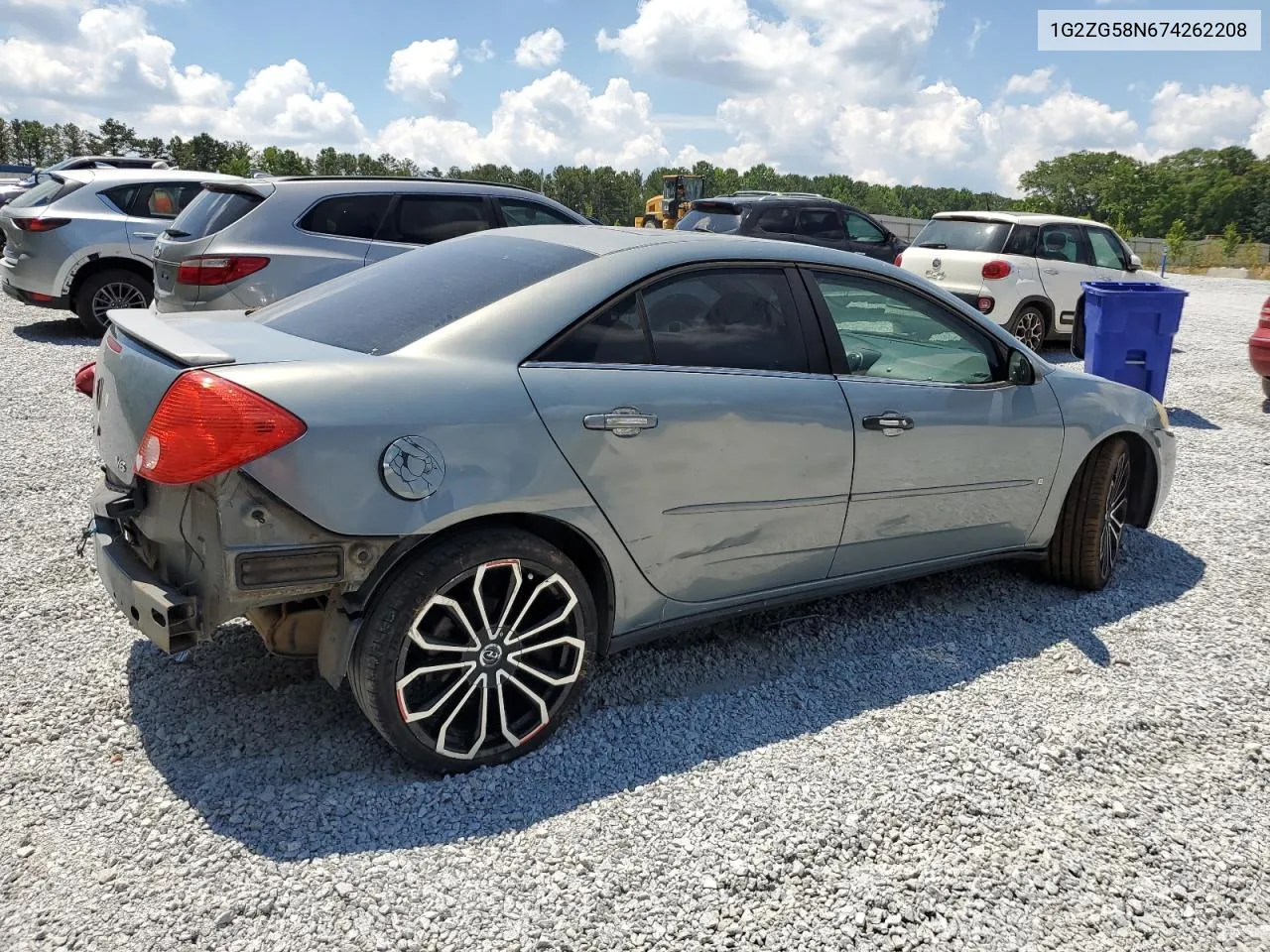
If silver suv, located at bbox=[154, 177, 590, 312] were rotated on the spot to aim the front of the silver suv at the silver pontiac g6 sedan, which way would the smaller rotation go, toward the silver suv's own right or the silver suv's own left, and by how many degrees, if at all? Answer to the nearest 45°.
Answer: approximately 135° to the silver suv's own right

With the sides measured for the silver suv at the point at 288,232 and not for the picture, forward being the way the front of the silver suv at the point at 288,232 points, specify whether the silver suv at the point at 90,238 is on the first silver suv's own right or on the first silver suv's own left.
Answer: on the first silver suv's own left

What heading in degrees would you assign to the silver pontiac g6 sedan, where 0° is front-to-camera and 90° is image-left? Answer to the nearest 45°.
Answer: approximately 225°

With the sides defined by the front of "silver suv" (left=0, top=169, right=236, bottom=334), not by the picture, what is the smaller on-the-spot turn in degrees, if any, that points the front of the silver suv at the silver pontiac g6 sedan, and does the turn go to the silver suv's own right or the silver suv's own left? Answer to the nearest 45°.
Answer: approximately 135° to the silver suv's own right

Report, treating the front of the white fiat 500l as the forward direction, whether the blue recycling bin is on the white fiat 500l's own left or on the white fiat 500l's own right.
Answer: on the white fiat 500l's own right

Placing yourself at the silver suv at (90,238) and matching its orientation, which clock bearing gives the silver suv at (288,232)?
the silver suv at (288,232) is roughly at 2 o'clock from the silver suv at (90,238).

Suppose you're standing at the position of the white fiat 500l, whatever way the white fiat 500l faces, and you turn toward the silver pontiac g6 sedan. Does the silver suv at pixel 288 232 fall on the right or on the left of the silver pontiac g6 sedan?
right

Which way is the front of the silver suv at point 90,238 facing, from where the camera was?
facing away from the viewer and to the right of the viewer

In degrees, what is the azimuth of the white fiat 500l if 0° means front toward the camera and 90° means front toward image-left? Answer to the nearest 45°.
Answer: approximately 225°

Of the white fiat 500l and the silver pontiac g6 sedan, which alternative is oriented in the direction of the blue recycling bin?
the silver pontiac g6 sedan

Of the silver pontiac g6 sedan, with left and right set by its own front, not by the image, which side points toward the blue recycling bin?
front

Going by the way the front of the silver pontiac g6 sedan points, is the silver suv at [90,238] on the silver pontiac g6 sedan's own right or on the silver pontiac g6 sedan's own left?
on the silver pontiac g6 sedan's own left

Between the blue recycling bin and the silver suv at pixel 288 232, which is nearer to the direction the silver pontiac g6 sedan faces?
the blue recycling bin

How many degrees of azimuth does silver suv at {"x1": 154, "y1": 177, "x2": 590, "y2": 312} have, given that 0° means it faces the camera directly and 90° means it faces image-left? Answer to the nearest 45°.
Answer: approximately 225°
